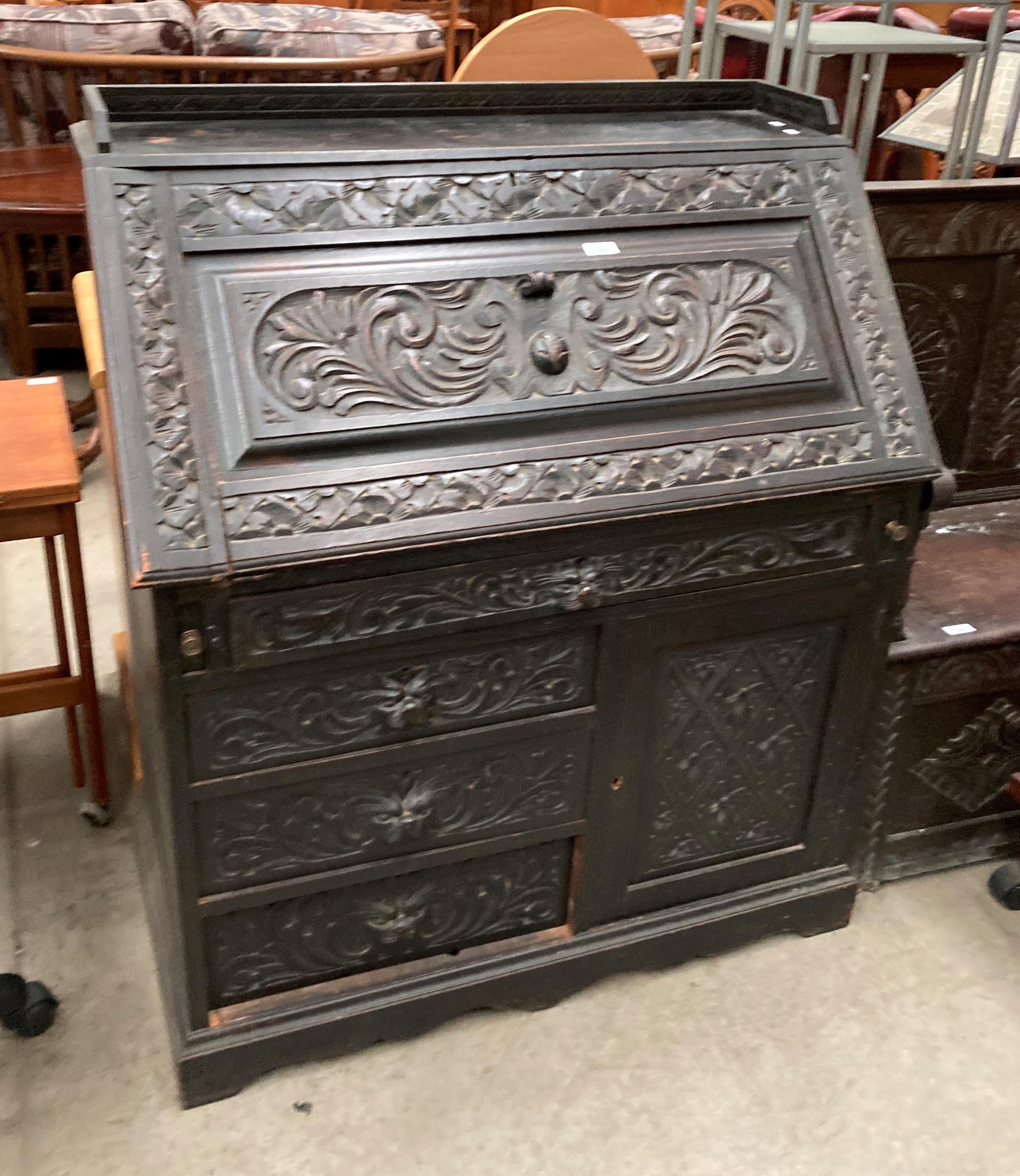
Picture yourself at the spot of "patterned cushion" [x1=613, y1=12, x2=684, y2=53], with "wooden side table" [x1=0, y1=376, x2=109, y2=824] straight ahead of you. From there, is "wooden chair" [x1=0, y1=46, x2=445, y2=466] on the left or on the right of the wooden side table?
right
